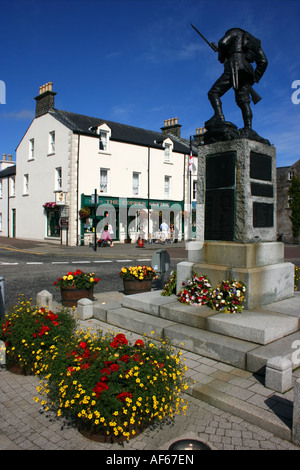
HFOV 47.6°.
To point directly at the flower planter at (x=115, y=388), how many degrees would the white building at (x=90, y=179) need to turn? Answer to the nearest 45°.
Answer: approximately 45° to its right

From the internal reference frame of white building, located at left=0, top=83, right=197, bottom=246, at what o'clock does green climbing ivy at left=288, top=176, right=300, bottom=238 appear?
The green climbing ivy is roughly at 10 o'clock from the white building.
